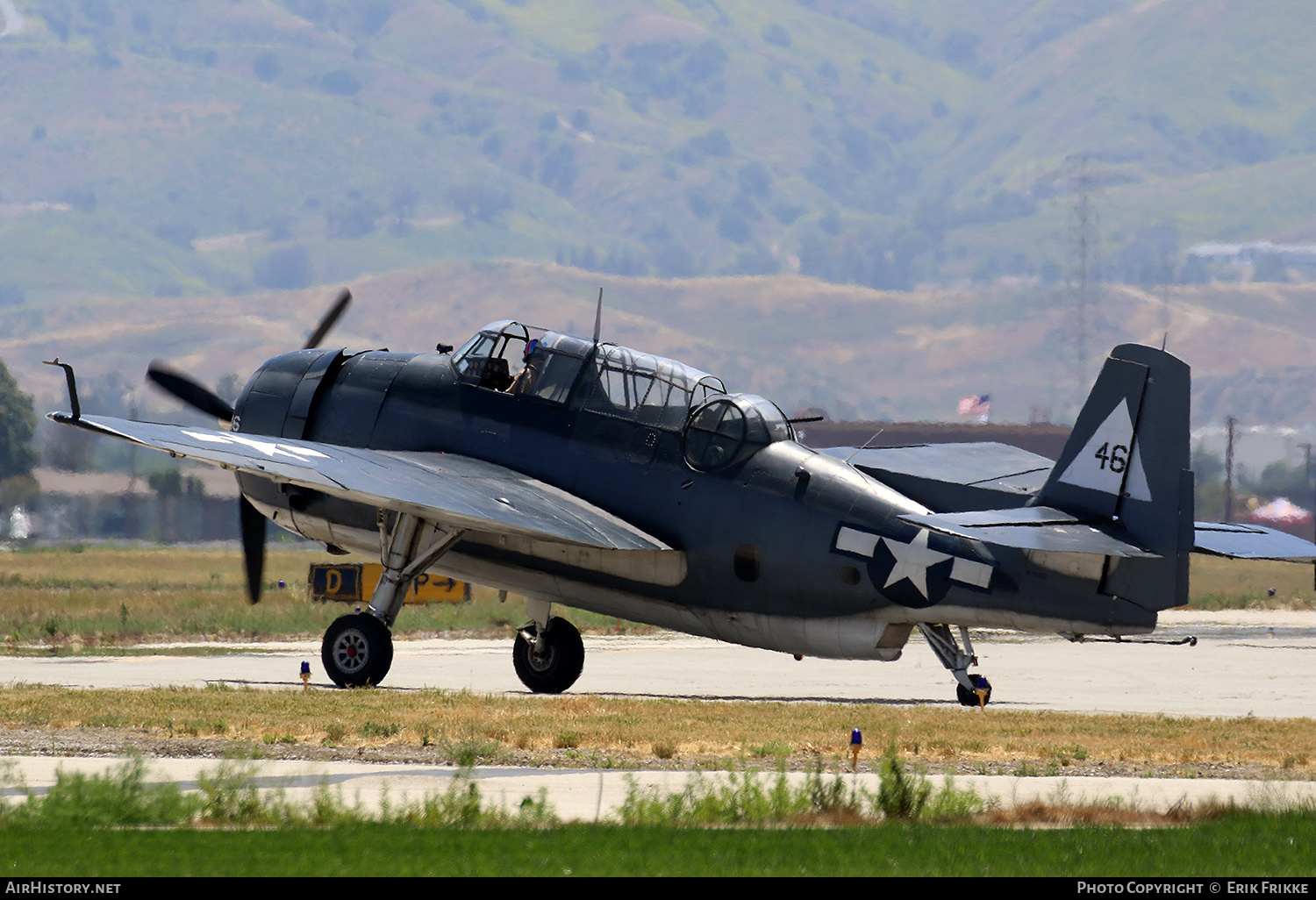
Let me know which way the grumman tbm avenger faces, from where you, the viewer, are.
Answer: facing away from the viewer and to the left of the viewer
